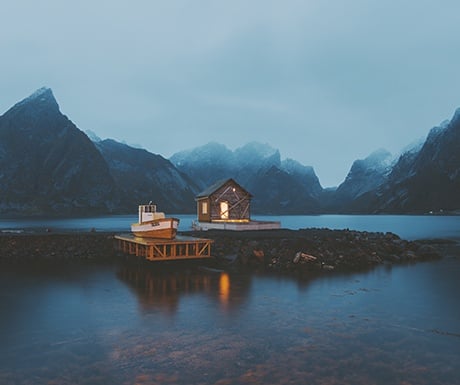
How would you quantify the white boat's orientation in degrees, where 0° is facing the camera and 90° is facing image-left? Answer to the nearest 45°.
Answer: approximately 315°
